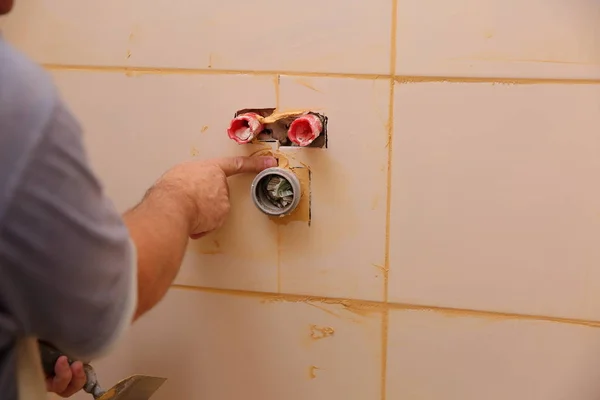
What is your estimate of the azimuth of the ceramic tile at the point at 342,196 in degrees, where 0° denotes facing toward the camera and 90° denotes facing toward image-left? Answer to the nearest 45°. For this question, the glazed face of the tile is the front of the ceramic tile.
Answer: approximately 0°

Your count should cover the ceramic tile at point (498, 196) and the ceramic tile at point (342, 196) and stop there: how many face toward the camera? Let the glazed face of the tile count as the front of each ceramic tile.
2

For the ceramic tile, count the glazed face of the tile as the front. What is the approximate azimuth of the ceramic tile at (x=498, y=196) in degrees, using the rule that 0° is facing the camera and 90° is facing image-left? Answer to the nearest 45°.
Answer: approximately 0°
